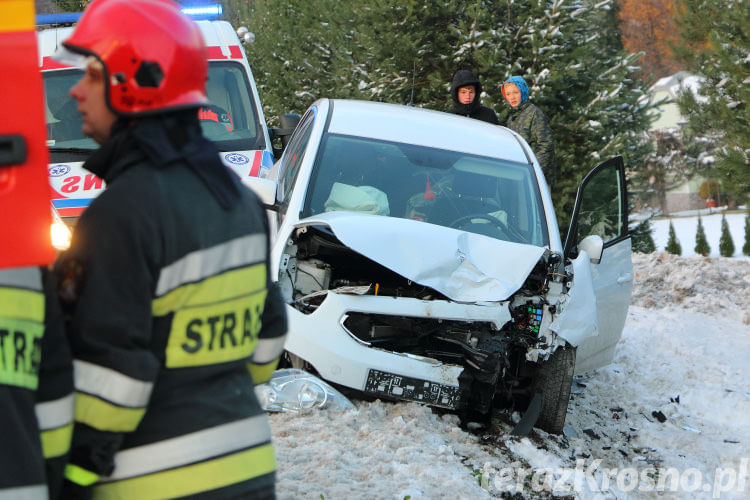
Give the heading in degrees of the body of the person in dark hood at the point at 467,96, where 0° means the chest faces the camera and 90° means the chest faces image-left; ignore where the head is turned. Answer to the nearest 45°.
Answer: approximately 0°

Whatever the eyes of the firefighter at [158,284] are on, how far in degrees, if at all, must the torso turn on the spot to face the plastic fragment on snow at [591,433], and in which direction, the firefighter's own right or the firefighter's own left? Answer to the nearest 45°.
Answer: approximately 90° to the firefighter's own right

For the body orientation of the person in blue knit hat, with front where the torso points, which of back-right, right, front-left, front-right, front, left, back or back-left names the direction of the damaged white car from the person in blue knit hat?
front-left

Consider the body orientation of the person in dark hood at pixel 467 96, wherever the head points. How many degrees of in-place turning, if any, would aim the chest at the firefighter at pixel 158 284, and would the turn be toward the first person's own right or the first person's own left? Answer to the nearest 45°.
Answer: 0° — they already face them

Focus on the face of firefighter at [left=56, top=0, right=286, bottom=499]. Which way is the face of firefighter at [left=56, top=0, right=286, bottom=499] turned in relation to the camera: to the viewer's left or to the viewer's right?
to the viewer's left

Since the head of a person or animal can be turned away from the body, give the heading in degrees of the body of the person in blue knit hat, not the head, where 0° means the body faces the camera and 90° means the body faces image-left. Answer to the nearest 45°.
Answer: approximately 45°

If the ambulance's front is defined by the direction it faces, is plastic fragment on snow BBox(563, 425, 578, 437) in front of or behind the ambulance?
in front

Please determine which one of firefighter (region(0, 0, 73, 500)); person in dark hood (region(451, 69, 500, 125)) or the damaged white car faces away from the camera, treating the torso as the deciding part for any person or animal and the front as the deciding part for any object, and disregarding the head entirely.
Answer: the firefighter

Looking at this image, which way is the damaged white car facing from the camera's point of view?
toward the camera

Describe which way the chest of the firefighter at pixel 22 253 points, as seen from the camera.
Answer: away from the camera

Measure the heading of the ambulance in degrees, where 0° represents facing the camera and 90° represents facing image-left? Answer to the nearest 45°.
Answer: approximately 0°

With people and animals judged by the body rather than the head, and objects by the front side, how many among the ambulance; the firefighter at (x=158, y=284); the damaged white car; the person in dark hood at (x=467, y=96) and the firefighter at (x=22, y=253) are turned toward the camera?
3

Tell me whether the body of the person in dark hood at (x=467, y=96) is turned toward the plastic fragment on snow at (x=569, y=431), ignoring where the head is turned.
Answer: yes

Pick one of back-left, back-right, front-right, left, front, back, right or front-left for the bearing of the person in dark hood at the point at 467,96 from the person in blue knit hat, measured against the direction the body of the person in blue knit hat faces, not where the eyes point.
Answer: right

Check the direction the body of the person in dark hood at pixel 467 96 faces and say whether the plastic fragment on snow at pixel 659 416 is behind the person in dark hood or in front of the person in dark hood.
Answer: in front

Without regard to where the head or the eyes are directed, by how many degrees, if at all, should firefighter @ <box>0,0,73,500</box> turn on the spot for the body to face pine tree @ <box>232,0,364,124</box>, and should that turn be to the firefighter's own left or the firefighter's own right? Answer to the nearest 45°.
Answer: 0° — they already face it
